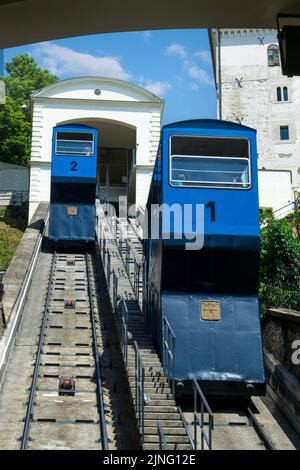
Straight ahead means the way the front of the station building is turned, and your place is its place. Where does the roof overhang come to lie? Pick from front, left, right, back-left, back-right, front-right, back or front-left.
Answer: front

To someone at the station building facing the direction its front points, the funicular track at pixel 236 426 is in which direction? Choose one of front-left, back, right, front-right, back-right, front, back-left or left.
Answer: front

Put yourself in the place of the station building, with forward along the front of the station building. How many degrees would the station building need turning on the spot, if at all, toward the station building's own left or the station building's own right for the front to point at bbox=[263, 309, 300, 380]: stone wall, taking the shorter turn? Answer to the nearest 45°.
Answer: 0° — it already faces it

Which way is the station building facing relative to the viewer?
toward the camera

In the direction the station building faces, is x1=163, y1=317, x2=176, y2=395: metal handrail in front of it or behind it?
in front

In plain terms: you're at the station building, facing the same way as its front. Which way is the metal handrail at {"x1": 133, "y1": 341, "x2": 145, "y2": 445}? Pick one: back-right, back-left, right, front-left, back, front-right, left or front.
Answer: front
